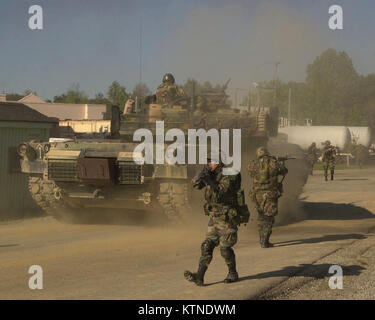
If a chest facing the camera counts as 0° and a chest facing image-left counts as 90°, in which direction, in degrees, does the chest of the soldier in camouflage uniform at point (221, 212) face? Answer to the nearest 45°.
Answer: approximately 45°

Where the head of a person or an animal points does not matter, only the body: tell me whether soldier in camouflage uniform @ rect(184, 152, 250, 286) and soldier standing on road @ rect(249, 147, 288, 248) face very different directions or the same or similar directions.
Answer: very different directions

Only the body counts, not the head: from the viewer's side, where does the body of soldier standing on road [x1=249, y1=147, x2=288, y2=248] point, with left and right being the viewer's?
facing away from the viewer and to the right of the viewer

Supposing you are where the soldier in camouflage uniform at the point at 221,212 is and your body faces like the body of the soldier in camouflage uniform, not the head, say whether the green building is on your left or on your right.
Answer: on your right
